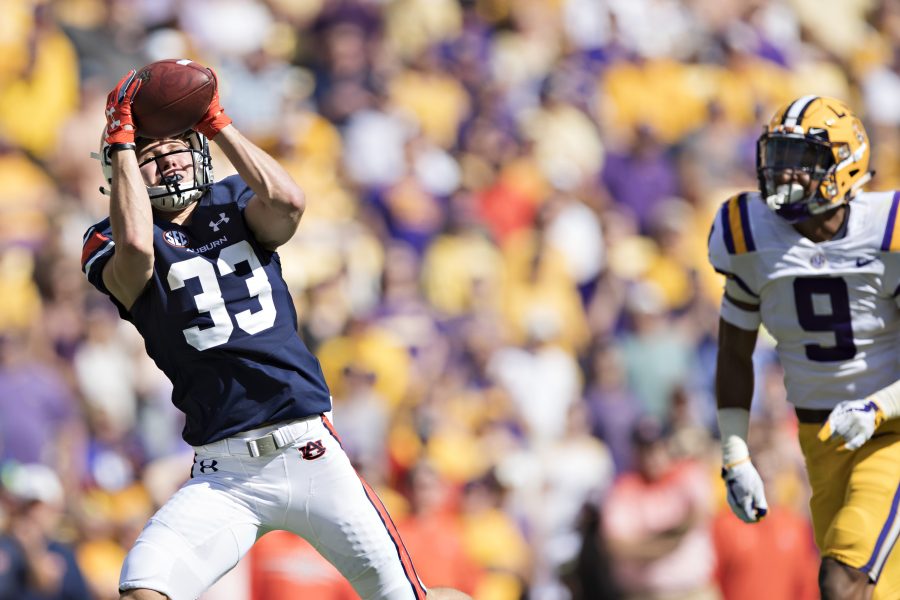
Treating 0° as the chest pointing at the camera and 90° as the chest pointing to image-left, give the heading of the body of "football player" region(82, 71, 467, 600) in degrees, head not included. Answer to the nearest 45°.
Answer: approximately 0°

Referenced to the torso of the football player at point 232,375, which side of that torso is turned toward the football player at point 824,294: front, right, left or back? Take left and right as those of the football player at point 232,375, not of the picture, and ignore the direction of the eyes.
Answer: left
